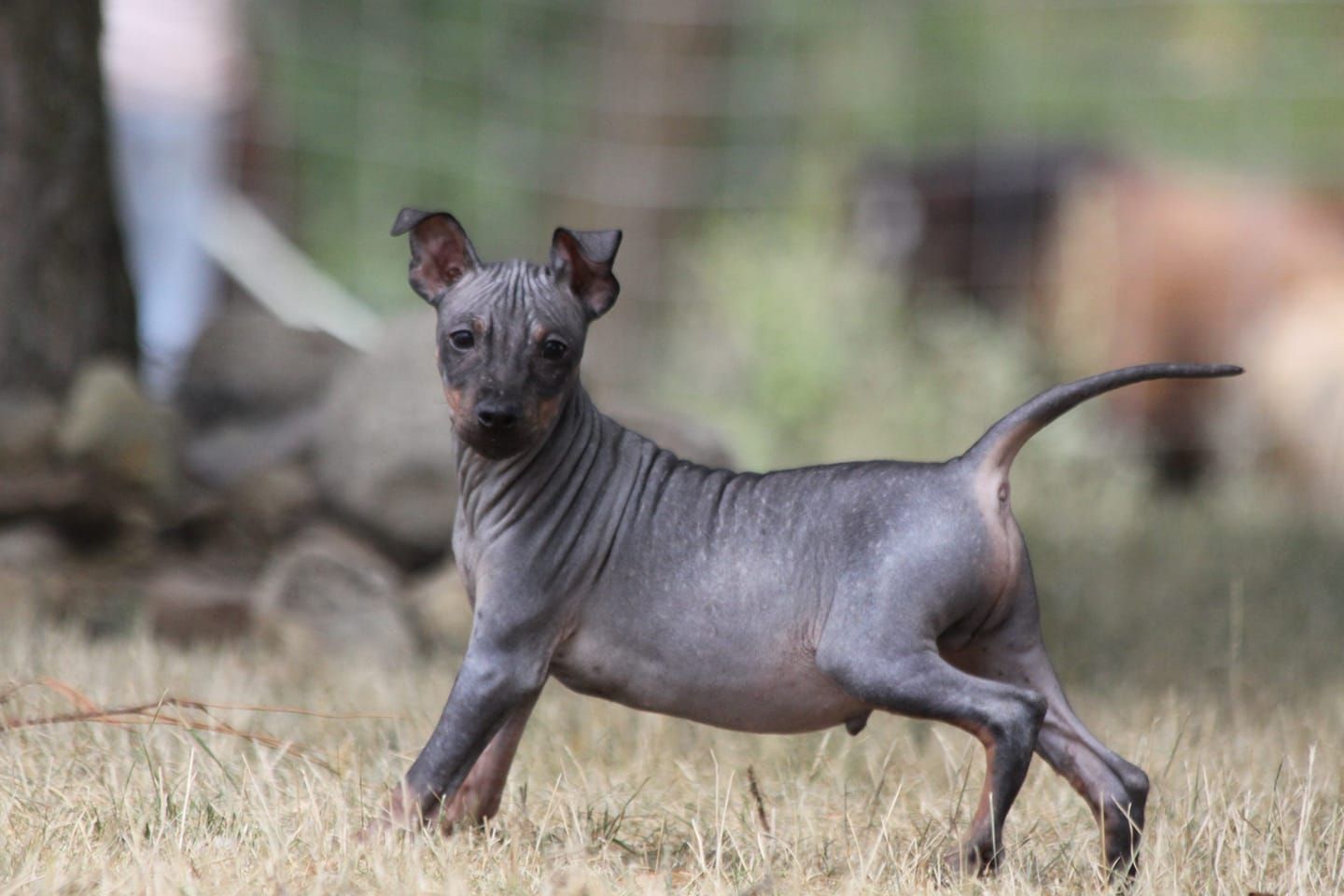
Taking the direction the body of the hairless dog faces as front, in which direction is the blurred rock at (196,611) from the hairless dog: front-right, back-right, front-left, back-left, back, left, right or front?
front-right

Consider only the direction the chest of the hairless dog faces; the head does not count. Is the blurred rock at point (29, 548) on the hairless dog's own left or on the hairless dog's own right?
on the hairless dog's own right

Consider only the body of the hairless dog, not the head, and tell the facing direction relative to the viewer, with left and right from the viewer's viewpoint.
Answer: facing to the left of the viewer

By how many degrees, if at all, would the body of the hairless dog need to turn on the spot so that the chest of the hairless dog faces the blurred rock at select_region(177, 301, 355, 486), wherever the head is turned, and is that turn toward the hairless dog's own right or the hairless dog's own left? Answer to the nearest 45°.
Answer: approximately 45° to the hairless dog's own right

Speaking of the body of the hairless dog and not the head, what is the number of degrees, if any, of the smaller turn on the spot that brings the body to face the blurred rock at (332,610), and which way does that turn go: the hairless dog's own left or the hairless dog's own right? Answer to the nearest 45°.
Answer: approximately 45° to the hairless dog's own right

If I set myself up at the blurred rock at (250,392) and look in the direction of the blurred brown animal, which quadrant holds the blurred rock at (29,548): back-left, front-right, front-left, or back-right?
back-right

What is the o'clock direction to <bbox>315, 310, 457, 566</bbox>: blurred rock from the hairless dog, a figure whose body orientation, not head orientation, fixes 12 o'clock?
The blurred rock is roughly at 2 o'clock from the hairless dog.

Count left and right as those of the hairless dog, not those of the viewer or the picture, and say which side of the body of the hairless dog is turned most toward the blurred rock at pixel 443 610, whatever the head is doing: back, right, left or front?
right

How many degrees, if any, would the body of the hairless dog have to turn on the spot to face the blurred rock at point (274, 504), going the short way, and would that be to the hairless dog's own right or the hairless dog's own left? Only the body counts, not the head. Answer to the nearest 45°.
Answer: approximately 45° to the hairless dog's own right

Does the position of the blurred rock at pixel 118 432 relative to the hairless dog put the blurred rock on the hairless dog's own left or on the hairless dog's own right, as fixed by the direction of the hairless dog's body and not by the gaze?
on the hairless dog's own right

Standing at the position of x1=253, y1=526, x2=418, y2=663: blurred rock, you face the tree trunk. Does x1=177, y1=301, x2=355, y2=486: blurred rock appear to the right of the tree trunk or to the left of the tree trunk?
right

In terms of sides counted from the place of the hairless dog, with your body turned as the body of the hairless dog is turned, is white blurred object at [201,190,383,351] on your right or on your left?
on your right
